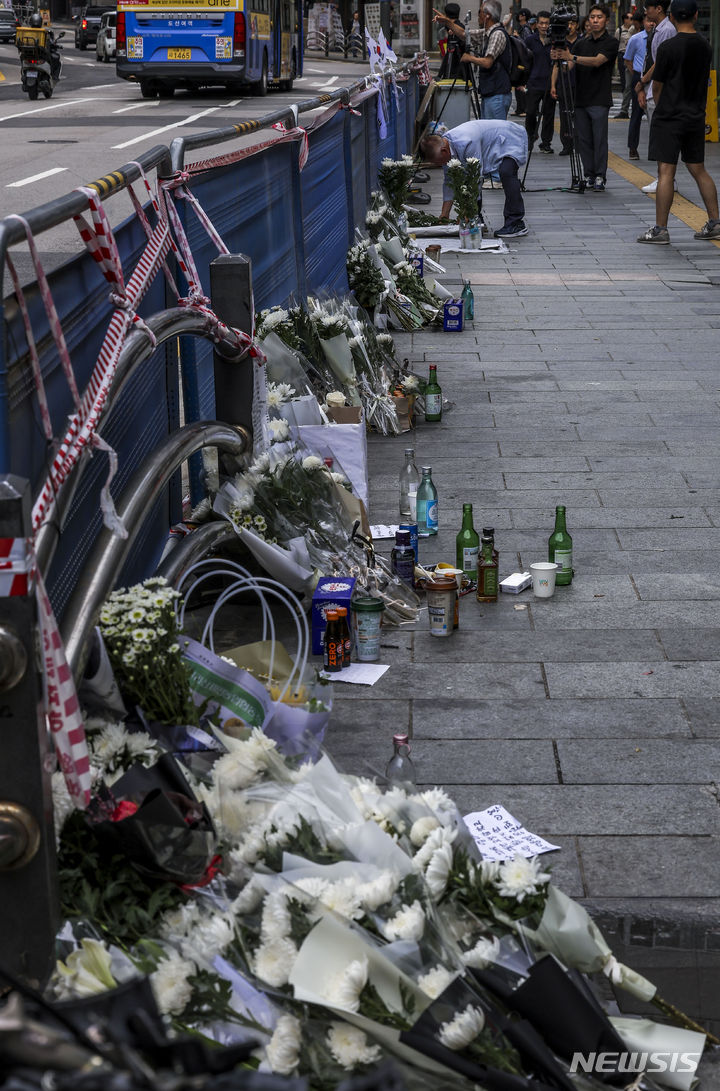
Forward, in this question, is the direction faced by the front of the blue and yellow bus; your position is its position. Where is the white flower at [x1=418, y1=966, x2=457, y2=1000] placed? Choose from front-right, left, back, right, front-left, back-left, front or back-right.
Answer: back

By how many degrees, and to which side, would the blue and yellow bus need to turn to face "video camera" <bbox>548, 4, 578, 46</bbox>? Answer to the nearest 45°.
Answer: approximately 135° to its right

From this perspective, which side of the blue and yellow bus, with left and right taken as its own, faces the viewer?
back

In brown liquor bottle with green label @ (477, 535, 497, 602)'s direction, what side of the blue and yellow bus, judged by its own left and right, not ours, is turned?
back

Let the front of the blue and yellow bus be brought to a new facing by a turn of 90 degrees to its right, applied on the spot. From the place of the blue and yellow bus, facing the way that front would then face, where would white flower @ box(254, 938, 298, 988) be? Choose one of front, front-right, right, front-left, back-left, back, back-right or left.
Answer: right

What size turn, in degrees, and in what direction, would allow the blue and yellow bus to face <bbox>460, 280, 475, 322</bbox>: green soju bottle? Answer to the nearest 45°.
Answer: approximately 180°

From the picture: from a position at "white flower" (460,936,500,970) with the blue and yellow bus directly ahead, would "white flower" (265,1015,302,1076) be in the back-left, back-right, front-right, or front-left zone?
back-left

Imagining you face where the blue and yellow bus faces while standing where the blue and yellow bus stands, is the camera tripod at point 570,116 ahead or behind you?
behind

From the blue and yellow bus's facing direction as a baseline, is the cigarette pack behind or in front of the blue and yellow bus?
behind

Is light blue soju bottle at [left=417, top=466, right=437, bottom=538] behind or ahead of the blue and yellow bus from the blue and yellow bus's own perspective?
behind

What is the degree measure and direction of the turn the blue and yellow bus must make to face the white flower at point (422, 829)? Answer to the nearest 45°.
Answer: approximately 180°

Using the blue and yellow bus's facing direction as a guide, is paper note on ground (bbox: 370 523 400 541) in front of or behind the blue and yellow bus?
behind

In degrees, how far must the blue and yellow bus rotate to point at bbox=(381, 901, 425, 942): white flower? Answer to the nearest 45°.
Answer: approximately 180°

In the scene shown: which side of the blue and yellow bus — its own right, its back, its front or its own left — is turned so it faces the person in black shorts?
back

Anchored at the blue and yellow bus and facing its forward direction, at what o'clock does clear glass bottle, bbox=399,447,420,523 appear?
The clear glass bottle is roughly at 6 o'clock from the blue and yellow bus.

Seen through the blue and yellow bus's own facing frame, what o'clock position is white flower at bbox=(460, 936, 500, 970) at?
The white flower is roughly at 6 o'clock from the blue and yellow bus.

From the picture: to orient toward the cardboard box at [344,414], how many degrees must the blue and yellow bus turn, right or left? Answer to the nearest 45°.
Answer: approximately 180°
